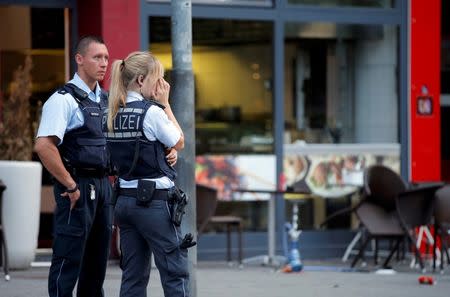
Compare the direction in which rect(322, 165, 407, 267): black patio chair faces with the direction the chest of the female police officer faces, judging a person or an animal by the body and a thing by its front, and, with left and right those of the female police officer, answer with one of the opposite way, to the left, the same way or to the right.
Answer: the opposite way

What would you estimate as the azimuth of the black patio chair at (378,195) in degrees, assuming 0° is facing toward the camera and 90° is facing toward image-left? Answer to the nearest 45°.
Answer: approximately 45°

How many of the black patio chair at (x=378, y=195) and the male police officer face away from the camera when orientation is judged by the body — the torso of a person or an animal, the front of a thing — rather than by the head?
0

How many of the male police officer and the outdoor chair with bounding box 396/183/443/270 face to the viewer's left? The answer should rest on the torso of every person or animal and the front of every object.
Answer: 0

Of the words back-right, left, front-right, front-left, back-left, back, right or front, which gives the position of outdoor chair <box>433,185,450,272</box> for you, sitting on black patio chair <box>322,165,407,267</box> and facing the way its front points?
back-left

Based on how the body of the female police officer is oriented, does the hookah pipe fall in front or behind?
in front

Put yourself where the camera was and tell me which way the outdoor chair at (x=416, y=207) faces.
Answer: facing away from the viewer and to the right of the viewer

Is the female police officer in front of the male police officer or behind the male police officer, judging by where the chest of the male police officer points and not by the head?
in front

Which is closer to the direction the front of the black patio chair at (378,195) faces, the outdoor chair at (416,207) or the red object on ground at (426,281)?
the red object on ground
